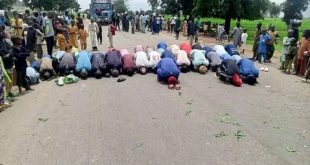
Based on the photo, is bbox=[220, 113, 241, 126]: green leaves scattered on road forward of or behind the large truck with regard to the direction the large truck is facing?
forward

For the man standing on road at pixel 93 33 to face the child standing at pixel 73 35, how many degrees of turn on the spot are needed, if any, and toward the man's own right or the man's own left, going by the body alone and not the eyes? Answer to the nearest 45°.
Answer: approximately 45° to the man's own right

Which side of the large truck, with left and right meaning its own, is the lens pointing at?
front

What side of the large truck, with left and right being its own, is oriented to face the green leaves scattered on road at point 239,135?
front

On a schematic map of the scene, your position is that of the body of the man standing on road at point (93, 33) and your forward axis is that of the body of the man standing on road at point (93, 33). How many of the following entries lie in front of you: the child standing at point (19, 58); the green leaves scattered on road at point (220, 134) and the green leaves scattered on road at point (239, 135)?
3

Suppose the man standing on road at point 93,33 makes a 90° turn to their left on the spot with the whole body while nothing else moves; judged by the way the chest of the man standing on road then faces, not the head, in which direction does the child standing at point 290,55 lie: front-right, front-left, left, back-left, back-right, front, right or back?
front-right

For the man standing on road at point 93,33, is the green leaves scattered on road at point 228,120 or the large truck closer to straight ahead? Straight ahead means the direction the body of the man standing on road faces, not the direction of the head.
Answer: the green leaves scattered on road

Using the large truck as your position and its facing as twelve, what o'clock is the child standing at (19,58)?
The child standing is roughly at 12 o'clock from the large truck.

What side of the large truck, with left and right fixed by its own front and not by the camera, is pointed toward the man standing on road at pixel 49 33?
front

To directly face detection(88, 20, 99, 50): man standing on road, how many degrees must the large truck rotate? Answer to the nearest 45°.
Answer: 0° — it already faces them

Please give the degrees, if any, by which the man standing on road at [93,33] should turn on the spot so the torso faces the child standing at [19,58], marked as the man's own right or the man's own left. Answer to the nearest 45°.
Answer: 0° — they already face them

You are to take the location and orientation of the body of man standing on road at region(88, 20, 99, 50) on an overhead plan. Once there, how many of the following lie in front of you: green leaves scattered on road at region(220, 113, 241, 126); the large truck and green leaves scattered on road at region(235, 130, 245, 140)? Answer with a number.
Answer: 2

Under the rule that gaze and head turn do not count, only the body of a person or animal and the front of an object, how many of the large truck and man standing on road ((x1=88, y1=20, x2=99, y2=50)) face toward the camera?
2

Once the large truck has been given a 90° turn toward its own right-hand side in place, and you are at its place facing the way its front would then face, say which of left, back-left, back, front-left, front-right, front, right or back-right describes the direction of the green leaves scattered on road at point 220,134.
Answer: left

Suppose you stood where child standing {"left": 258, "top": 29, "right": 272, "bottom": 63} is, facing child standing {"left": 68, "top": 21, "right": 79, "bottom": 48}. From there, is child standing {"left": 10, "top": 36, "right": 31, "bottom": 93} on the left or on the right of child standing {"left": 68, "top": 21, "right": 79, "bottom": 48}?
left

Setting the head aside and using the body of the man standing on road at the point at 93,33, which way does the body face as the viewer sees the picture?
toward the camera
